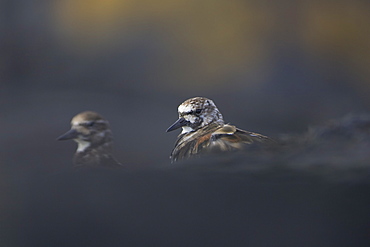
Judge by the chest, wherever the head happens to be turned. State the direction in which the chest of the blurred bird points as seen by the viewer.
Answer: to the viewer's left
